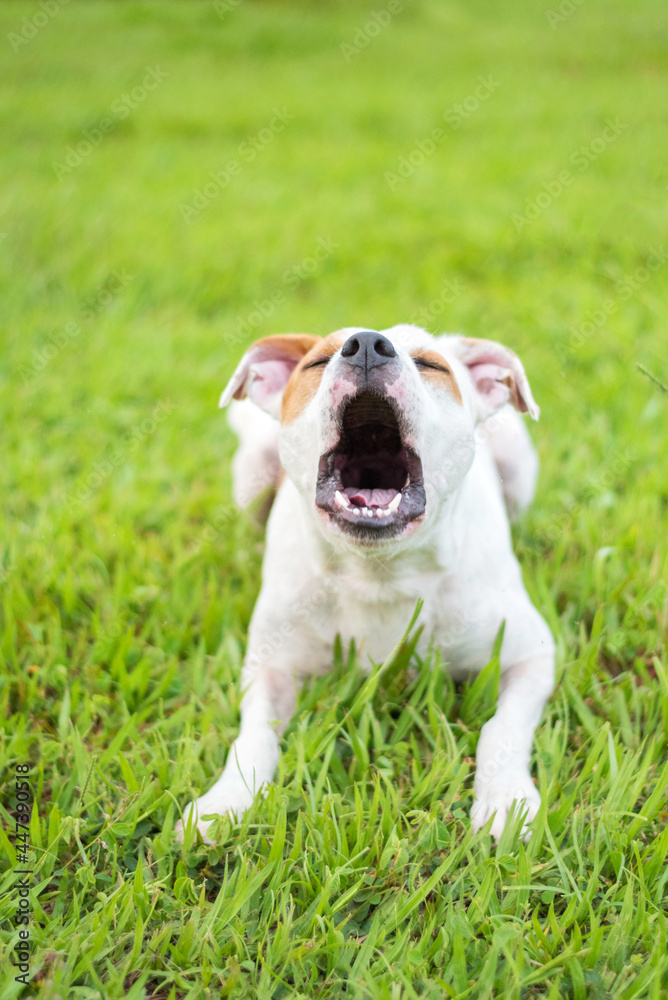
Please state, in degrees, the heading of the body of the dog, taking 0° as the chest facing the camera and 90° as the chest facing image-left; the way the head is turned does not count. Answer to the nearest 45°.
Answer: approximately 0°
